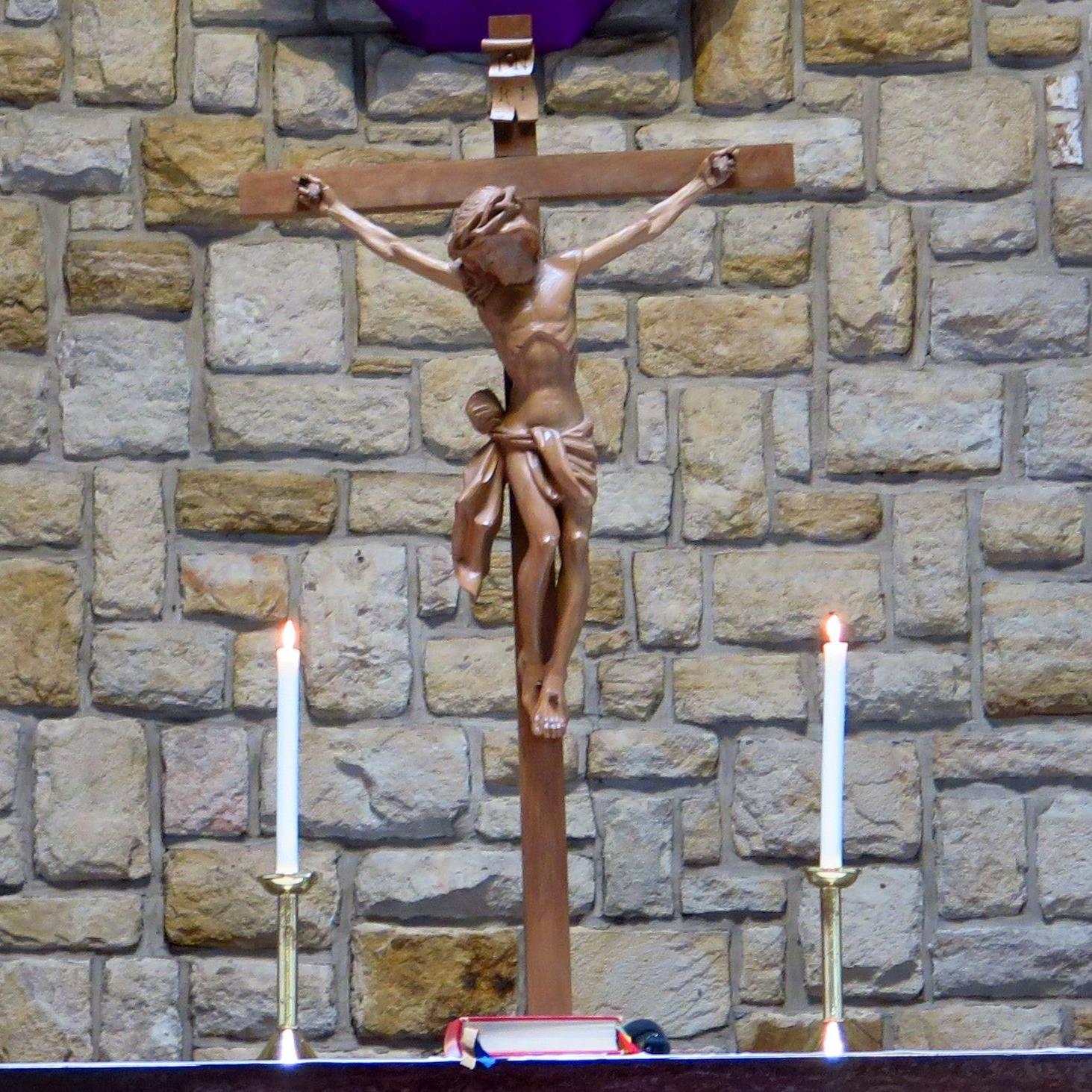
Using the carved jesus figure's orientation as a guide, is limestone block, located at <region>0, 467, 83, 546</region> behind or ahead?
behind

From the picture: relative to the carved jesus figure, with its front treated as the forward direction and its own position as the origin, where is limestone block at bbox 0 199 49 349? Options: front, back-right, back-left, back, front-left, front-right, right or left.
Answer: back-right

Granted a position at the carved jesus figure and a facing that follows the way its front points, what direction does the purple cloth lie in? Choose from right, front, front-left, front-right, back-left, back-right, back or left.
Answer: back

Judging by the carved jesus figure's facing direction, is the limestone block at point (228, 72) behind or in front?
behind

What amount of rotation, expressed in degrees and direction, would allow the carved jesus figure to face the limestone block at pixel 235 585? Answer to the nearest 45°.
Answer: approximately 135° to its right

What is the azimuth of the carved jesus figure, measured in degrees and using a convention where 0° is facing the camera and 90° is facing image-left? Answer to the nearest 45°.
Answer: approximately 0°
